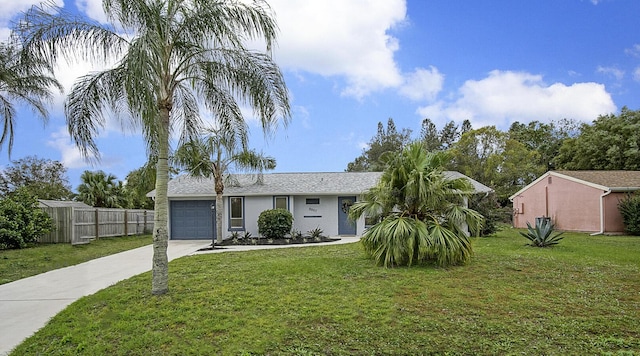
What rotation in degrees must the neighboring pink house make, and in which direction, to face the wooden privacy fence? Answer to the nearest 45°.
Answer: approximately 90° to its right

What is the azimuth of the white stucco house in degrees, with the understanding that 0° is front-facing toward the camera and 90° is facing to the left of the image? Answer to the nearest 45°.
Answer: approximately 0°

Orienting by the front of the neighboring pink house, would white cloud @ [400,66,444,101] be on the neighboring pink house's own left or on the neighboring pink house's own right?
on the neighboring pink house's own right

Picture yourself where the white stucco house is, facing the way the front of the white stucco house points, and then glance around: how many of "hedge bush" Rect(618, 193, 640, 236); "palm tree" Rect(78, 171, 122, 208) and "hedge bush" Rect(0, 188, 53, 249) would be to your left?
1

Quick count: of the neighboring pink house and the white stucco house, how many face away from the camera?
0

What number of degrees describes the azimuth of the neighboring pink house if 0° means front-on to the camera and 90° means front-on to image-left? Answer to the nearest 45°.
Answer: approximately 315°

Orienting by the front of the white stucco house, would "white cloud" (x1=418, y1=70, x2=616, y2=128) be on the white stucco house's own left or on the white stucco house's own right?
on the white stucco house's own left

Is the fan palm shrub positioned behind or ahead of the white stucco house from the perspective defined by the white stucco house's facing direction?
ahead

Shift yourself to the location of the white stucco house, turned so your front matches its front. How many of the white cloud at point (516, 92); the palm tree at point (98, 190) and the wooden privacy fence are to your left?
1

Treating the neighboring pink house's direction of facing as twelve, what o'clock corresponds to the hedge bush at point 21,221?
The hedge bush is roughly at 3 o'clock from the neighboring pink house.

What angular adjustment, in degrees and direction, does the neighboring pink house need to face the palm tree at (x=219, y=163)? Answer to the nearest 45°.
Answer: approximately 90° to its right

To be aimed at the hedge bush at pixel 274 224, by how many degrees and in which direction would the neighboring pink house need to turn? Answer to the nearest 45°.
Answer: approximately 90° to its right
